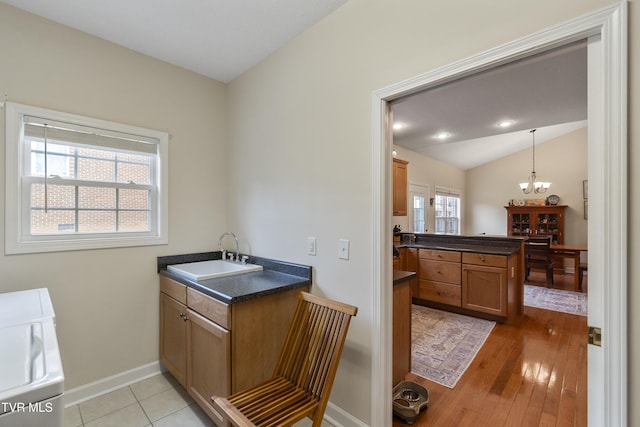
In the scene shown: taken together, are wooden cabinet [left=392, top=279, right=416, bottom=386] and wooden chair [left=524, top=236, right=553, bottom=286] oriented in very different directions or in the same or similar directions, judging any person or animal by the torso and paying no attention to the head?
same or similar directions

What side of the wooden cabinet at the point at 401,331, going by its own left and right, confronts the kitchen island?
front

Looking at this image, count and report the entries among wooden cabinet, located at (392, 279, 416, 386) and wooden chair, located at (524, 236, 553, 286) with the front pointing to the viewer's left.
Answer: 0

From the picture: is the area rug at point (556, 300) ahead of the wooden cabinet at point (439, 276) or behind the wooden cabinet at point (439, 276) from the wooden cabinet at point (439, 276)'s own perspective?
behind

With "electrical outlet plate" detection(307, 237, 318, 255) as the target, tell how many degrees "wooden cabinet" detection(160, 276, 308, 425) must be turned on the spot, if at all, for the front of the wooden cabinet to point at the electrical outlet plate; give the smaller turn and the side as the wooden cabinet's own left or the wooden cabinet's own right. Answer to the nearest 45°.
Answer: approximately 135° to the wooden cabinet's own left

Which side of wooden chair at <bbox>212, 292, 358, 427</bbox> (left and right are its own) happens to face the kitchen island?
back

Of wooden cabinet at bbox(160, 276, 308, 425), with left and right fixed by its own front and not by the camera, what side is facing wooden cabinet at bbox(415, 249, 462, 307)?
back

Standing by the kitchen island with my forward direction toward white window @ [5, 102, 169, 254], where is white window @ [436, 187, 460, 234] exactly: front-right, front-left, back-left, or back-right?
back-right

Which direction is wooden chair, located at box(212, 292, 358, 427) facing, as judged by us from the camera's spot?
facing the viewer and to the left of the viewer

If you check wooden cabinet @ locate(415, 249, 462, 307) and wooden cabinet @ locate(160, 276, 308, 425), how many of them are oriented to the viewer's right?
0

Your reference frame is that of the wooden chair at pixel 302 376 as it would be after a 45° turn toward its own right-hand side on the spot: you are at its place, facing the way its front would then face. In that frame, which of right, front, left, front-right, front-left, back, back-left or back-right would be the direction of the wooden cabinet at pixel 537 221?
back-right

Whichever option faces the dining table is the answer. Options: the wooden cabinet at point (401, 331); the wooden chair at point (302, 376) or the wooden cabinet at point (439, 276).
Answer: the wooden cabinet at point (401, 331)

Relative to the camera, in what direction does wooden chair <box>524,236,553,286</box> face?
facing away from the viewer and to the right of the viewer

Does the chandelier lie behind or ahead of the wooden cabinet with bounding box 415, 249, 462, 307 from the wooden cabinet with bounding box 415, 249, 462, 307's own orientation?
behind
